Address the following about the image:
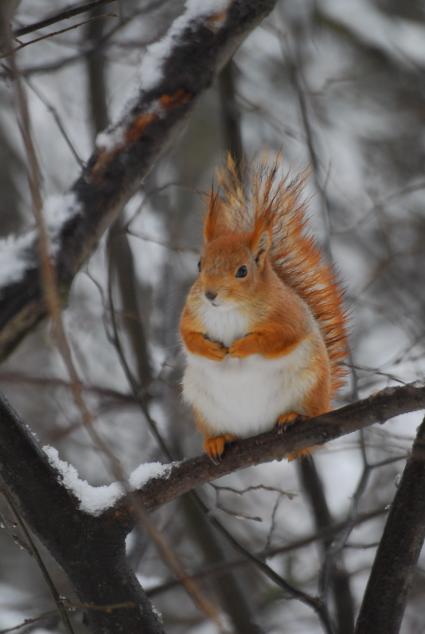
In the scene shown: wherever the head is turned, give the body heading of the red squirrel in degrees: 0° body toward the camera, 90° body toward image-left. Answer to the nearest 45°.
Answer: approximately 45°
